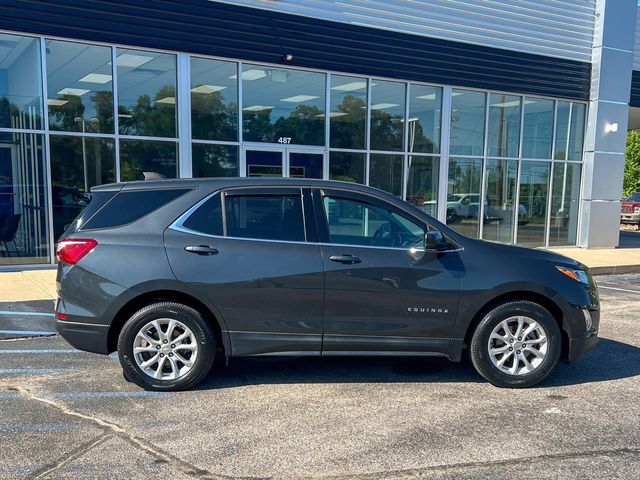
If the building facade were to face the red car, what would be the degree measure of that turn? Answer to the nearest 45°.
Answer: approximately 90° to its left

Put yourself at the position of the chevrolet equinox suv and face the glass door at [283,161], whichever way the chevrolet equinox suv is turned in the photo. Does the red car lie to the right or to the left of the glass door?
right

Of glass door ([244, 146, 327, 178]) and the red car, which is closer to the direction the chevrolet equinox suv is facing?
the red car

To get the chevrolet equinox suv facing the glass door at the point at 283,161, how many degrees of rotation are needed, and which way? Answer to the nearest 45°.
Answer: approximately 90° to its left

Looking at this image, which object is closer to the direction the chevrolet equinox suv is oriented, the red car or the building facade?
the red car

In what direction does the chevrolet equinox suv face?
to the viewer's right

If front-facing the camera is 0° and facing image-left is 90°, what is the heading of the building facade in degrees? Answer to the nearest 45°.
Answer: approximately 315°

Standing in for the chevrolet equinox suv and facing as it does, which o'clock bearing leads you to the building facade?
The building facade is roughly at 9 o'clock from the chevrolet equinox suv.
